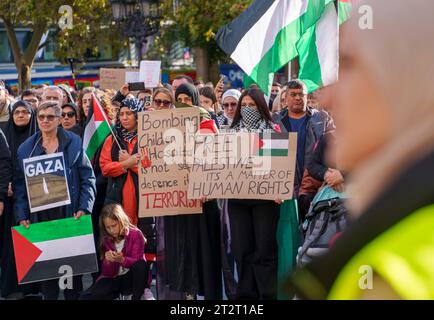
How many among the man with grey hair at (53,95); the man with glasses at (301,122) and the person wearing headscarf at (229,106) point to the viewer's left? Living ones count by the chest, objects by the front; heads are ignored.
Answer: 0

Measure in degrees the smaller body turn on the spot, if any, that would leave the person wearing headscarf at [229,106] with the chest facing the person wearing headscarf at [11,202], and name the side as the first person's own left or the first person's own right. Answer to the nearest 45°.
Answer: approximately 90° to the first person's own right

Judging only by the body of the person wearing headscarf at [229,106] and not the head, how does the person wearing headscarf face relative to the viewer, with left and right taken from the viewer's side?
facing the viewer

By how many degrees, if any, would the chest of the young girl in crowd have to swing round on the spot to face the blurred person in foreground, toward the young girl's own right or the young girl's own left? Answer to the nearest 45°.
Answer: approximately 45° to the young girl's own left

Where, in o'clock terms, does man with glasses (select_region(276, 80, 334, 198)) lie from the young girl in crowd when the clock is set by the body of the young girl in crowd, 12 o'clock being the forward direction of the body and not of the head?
The man with glasses is roughly at 7 o'clock from the young girl in crowd.

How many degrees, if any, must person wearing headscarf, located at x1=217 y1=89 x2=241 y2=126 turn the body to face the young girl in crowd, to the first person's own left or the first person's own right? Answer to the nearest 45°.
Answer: approximately 45° to the first person's own right

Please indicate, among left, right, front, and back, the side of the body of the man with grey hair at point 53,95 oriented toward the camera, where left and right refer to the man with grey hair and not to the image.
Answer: front

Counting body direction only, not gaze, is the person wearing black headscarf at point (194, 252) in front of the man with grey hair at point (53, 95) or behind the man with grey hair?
in front

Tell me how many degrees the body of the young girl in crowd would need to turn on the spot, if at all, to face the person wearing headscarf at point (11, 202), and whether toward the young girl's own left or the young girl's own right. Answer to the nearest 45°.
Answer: approximately 90° to the young girl's own right

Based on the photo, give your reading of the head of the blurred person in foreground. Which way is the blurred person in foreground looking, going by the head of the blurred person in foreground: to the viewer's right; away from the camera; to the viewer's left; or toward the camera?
to the viewer's left

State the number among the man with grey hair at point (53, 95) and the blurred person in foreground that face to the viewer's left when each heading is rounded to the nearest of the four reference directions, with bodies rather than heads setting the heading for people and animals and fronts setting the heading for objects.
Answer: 1

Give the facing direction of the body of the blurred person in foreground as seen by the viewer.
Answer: to the viewer's left

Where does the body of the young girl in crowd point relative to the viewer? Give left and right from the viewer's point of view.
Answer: facing the viewer and to the left of the viewer

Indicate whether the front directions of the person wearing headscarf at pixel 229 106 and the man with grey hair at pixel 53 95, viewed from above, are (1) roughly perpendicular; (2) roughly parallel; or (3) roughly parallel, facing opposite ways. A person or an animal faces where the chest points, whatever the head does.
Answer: roughly parallel

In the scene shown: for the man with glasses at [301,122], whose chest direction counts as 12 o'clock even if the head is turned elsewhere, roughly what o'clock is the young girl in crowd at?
The young girl in crowd is roughly at 2 o'clock from the man with glasses.
